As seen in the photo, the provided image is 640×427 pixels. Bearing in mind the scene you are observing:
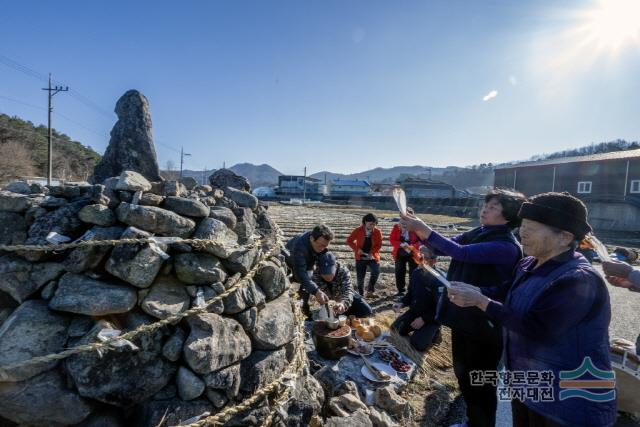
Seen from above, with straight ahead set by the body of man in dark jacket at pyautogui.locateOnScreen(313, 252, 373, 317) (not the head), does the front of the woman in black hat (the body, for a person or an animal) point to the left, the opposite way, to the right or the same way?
to the right

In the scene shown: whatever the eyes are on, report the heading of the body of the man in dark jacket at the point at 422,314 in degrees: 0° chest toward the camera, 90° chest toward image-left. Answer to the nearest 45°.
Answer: approximately 45°

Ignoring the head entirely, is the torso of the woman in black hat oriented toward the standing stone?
yes

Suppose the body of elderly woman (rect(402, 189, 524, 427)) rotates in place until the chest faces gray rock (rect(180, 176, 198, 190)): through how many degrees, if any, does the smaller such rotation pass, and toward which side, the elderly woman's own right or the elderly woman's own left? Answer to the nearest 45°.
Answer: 0° — they already face it

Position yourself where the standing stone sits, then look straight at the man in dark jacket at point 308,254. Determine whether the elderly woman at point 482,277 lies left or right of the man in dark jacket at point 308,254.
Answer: right

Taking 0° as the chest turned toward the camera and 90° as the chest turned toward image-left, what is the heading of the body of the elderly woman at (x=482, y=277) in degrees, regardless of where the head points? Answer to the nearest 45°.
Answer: approximately 90°

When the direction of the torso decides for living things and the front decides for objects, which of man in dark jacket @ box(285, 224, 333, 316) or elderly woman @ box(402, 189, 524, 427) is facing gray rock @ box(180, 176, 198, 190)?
the elderly woman

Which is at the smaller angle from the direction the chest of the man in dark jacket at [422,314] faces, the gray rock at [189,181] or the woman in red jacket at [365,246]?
the gray rock

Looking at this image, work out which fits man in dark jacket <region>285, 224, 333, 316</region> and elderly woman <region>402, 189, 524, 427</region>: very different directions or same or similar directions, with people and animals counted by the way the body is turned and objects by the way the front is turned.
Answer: very different directions

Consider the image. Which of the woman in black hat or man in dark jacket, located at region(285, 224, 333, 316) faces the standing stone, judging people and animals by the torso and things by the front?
the woman in black hat
